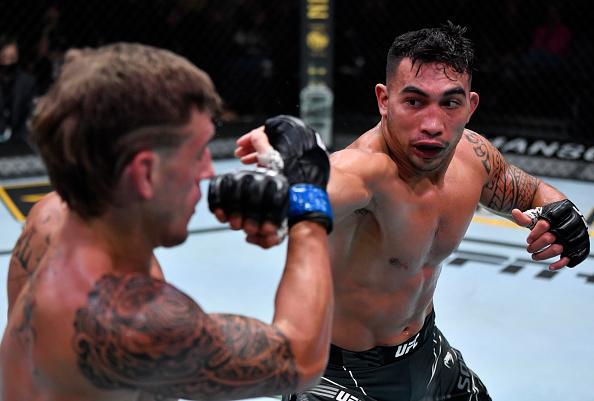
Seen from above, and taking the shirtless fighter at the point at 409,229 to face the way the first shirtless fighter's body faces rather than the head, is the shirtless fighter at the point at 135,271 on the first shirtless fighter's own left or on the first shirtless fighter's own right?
on the first shirtless fighter's own right

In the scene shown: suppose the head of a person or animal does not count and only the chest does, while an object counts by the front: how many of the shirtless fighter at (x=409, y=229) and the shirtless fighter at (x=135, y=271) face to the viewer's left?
0

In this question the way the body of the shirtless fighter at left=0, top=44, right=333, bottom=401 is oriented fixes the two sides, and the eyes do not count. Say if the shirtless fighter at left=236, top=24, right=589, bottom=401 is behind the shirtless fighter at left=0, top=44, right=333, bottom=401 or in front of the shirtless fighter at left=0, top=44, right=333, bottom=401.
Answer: in front

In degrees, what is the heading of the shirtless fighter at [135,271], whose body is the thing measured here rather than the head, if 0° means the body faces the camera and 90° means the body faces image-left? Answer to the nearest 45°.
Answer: approximately 225°
